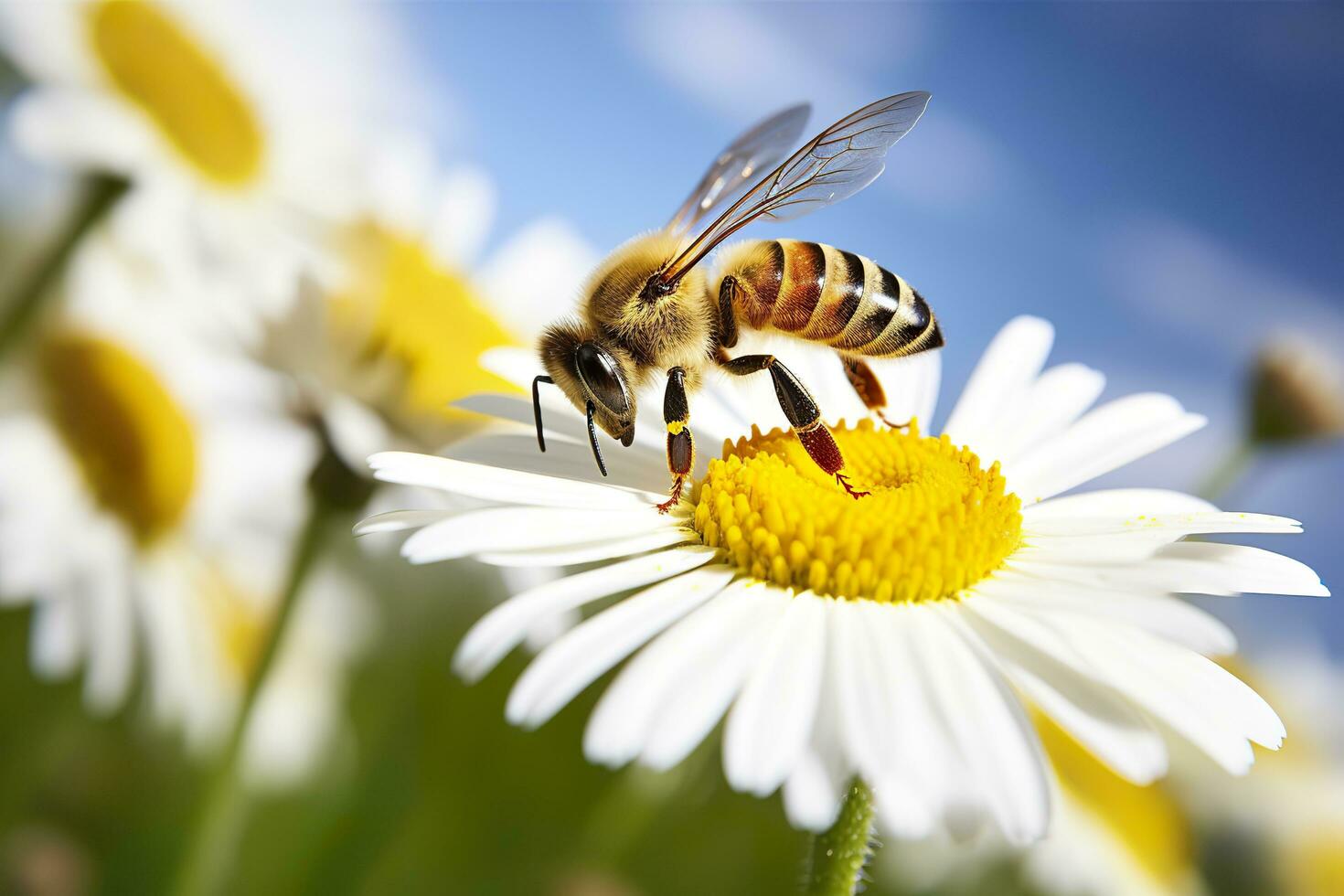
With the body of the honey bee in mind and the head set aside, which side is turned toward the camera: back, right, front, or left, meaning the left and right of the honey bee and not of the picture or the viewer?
left

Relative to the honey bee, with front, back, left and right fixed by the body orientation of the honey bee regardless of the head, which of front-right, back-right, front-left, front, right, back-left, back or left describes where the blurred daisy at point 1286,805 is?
back-right

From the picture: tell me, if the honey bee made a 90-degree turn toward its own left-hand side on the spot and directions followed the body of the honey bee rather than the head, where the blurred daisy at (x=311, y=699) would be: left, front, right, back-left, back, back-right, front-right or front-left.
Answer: back-right

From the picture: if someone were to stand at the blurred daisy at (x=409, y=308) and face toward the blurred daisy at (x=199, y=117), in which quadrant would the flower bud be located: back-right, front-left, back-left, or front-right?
back-right

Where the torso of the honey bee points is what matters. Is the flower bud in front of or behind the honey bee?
behind

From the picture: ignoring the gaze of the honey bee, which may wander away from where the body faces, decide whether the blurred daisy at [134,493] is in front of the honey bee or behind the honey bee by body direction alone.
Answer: in front

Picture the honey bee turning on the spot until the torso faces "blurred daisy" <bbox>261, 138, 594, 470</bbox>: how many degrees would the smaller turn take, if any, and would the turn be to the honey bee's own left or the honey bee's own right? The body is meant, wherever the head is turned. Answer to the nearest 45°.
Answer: approximately 45° to the honey bee's own right

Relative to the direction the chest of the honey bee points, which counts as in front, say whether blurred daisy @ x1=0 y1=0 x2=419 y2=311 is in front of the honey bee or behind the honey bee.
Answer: in front
